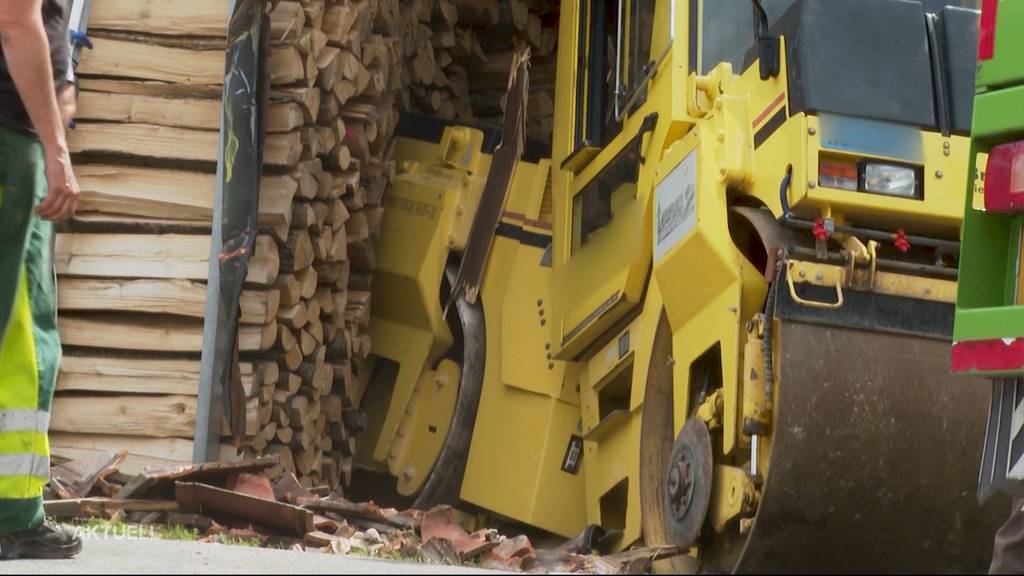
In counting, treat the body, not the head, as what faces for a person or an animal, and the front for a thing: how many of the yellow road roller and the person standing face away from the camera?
0

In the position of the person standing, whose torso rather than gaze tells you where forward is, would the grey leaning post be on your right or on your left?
on your left

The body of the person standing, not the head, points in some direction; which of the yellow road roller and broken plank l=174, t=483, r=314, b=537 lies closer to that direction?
the yellow road roller

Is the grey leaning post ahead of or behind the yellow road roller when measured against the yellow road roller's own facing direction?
behind

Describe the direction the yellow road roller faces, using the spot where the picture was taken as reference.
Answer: facing the viewer and to the right of the viewer

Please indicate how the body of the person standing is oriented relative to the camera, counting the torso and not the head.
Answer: to the viewer's right

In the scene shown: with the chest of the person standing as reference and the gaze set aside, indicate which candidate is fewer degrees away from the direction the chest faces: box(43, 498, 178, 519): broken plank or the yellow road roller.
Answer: the yellow road roller

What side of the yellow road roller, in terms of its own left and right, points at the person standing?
right
